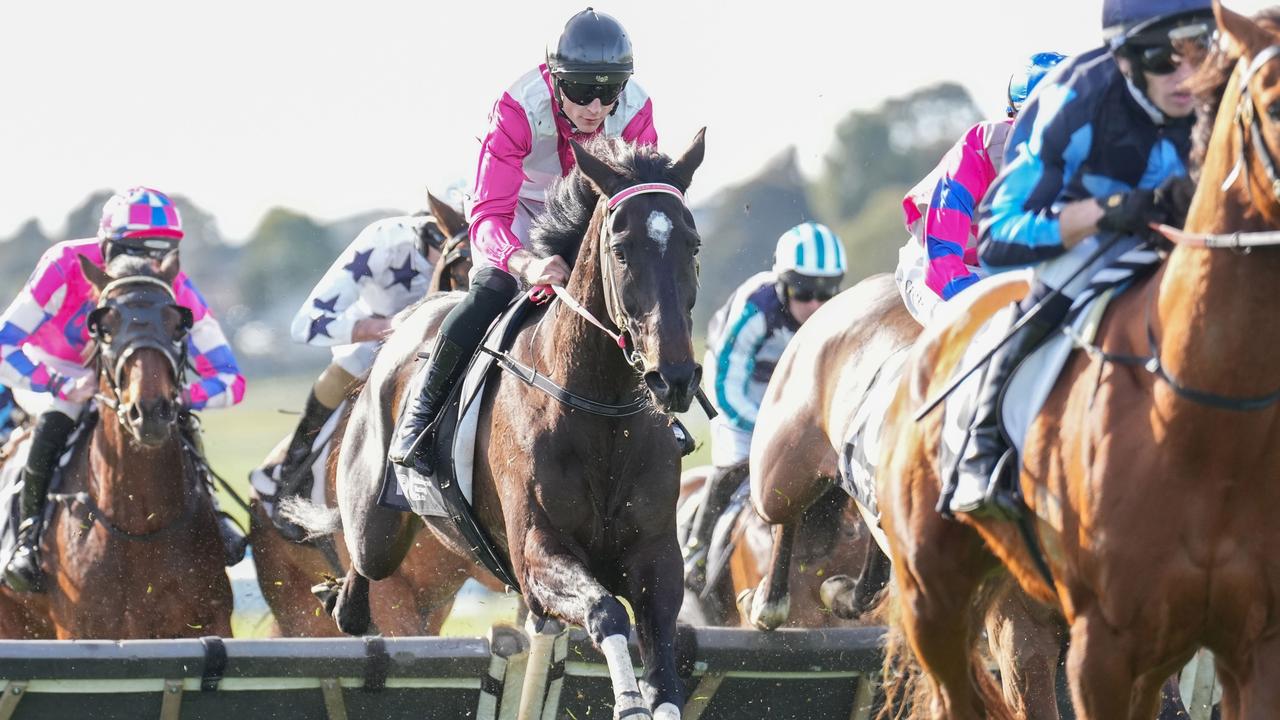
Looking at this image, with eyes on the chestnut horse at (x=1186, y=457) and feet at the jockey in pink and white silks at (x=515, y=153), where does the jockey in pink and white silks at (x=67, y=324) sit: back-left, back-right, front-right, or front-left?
back-right

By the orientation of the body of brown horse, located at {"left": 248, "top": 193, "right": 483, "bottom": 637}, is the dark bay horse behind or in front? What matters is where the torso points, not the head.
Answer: in front

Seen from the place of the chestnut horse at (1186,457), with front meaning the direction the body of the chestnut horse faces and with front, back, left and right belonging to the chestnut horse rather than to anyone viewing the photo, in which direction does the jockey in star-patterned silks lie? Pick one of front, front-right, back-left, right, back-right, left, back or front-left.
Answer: back

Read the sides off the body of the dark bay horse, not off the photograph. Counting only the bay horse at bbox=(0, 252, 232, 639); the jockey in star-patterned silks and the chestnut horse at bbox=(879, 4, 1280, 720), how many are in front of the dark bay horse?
1

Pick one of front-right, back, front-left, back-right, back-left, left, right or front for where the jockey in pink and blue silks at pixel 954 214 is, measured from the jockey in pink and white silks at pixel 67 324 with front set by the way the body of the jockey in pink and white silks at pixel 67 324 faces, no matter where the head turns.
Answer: front-left

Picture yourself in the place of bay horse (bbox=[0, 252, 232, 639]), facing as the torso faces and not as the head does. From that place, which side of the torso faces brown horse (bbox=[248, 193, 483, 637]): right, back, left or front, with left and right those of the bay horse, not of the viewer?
left

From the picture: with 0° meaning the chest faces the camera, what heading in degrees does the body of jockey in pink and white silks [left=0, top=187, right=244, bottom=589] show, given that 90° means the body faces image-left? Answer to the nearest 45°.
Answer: approximately 0°

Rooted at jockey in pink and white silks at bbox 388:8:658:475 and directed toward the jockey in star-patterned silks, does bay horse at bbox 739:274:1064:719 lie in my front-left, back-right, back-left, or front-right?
back-right

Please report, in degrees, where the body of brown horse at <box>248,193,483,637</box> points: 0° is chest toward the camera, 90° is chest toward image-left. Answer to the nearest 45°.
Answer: approximately 315°
